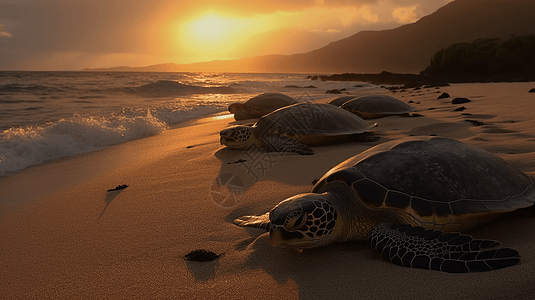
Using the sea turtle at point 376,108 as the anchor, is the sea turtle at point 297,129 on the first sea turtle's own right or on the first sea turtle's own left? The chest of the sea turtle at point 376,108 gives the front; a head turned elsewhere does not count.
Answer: on the first sea turtle's own left

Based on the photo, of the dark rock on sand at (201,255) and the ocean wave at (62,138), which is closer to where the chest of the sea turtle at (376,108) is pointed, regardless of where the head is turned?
the ocean wave

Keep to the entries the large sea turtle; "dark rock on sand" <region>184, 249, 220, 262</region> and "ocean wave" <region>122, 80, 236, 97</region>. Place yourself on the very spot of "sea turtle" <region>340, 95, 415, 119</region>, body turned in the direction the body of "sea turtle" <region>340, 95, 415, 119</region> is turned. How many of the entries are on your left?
2

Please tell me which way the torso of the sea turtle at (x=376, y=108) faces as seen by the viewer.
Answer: to the viewer's left

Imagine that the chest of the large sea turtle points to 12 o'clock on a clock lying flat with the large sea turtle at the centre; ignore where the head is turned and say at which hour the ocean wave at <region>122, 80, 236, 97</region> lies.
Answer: The ocean wave is roughly at 3 o'clock from the large sea turtle.

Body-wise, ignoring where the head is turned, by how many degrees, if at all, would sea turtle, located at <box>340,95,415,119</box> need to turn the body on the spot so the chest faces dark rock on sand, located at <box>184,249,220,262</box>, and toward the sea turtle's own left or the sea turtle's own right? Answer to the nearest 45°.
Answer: approximately 90° to the sea turtle's own left

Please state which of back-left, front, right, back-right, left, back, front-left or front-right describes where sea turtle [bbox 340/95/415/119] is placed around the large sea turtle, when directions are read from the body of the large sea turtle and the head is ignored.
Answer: back-right

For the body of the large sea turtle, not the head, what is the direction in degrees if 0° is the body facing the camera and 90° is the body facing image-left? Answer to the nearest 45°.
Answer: approximately 45°

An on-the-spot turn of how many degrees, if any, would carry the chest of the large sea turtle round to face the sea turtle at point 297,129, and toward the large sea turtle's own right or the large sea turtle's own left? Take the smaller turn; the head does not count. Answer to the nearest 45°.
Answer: approximately 90° to the large sea turtle's own right

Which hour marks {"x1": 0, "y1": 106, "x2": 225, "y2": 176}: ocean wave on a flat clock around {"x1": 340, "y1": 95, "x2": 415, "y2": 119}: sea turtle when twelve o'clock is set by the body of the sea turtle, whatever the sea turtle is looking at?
The ocean wave is roughly at 11 o'clock from the sea turtle.

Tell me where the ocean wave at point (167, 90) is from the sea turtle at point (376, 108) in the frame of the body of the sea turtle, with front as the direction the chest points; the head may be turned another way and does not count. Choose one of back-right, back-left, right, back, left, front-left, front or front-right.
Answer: front-right

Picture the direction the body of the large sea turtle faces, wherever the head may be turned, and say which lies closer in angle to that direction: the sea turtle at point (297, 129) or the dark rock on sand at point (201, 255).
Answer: the dark rock on sand

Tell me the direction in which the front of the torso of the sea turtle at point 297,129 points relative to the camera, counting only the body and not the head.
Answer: to the viewer's left
